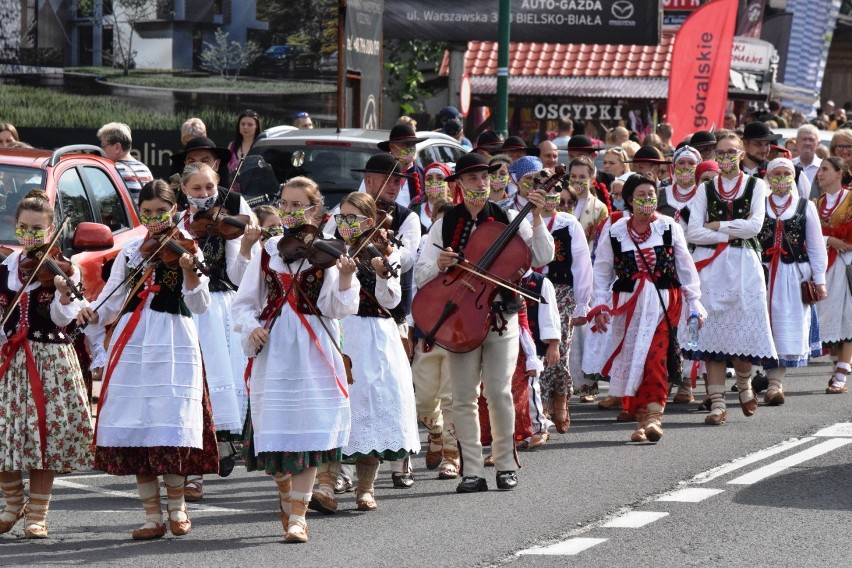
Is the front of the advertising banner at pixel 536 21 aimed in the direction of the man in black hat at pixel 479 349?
yes

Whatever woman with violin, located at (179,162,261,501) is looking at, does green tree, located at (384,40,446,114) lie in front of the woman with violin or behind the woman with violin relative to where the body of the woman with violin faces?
behind

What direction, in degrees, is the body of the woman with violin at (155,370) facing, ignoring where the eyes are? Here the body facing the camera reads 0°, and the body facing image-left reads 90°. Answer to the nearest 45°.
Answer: approximately 0°

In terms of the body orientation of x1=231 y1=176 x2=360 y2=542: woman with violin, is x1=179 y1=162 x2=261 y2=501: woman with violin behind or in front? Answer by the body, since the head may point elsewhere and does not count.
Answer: behind

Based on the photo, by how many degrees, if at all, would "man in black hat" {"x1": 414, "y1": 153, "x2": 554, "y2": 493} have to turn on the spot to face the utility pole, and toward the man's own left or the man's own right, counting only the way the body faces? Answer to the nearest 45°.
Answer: approximately 180°
